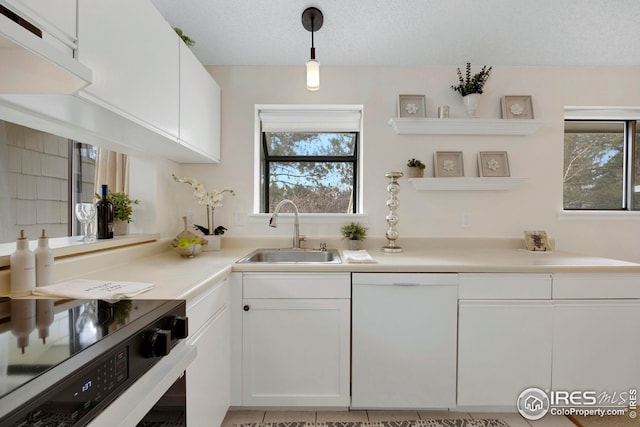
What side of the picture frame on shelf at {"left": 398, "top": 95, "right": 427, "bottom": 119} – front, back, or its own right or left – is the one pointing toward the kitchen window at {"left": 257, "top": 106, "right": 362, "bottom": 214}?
right

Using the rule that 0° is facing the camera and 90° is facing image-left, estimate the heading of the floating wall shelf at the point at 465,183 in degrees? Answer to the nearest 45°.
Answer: approximately 0°

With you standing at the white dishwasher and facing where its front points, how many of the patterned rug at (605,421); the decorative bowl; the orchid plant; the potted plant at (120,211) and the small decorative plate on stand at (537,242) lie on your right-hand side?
3

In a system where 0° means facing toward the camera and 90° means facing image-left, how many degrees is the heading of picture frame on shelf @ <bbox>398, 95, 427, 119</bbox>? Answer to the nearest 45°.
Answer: approximately 0°

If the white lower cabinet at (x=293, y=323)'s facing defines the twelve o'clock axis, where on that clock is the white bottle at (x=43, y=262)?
The white bottle is roughly at 2 o'clock from the white lower cabinet.

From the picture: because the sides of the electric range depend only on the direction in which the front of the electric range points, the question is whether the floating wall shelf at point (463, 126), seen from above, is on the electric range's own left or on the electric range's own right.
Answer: on the electric range's own left
